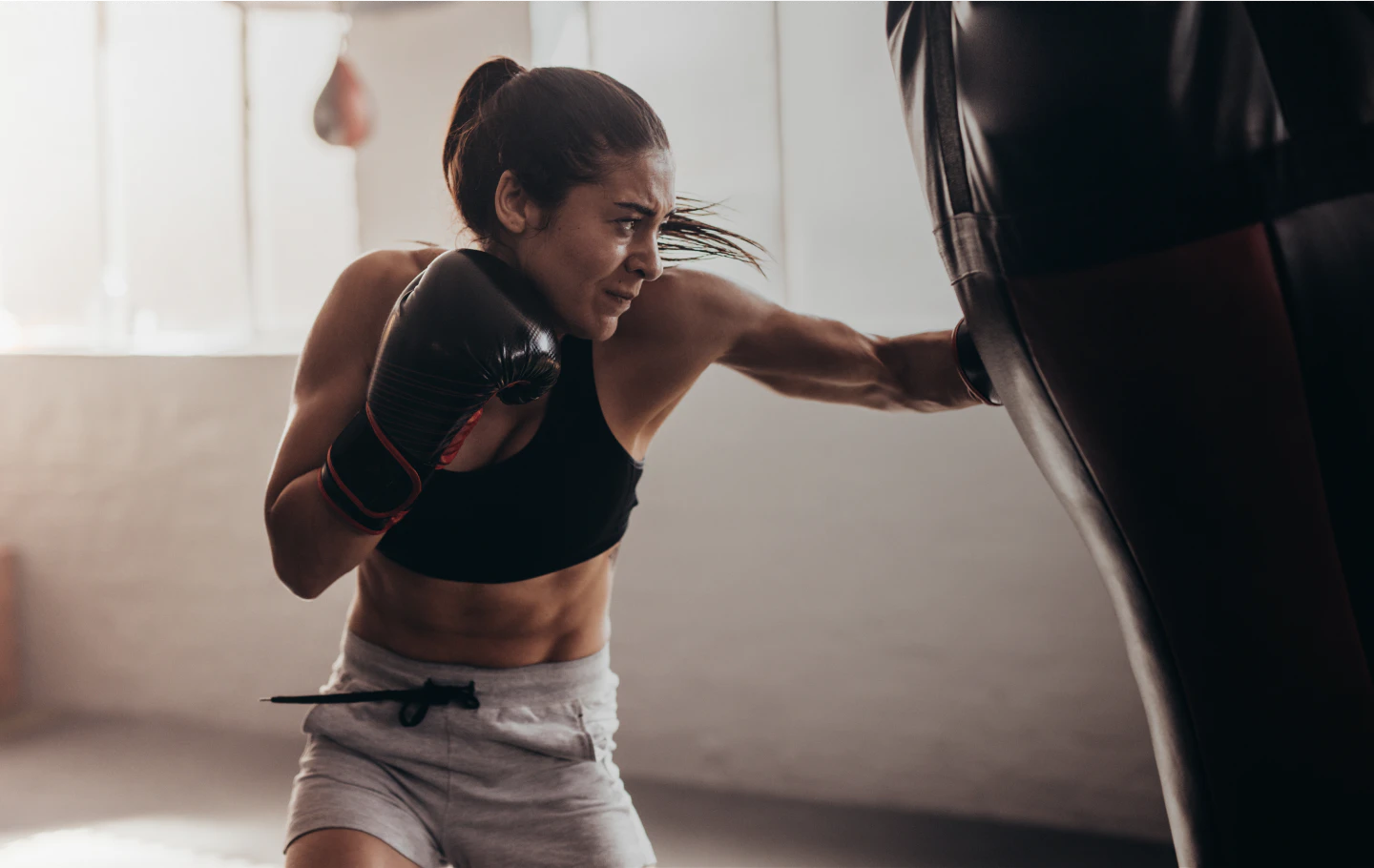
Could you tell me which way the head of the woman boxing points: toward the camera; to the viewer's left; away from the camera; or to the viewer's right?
to the viewer's right

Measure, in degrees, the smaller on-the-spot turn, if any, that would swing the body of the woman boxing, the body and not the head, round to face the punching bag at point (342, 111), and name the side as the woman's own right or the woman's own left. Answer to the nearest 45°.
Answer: approximately 180°

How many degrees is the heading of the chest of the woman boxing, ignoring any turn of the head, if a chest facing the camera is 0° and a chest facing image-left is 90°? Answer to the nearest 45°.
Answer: approximately 0°
